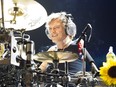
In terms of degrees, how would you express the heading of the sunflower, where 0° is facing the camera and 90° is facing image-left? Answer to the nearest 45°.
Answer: approximately 0°

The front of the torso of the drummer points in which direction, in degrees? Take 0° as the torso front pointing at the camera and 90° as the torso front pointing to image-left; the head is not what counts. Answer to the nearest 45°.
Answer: approximately 45°

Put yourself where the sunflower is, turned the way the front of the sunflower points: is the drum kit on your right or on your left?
on your right

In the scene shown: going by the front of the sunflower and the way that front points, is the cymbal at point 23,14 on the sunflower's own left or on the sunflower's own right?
on the sunflower's own right

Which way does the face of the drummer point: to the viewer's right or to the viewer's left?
to the viewer's left
